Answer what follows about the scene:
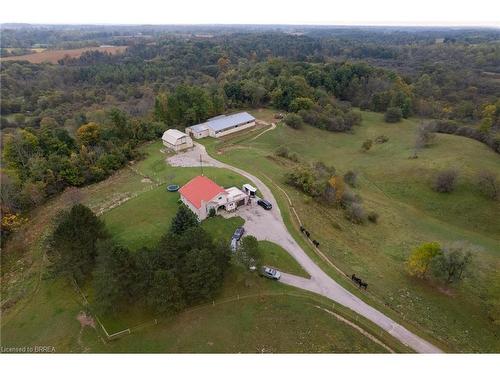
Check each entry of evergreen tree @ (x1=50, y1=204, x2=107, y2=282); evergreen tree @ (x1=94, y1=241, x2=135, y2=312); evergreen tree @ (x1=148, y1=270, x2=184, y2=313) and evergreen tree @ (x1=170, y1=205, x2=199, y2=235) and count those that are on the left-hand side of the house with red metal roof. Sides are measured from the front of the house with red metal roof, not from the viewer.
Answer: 0

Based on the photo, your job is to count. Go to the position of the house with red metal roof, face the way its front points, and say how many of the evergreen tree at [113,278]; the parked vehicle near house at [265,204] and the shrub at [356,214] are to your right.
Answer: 1

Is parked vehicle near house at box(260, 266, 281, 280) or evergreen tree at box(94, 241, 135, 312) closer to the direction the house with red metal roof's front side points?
the parked vehicle near house

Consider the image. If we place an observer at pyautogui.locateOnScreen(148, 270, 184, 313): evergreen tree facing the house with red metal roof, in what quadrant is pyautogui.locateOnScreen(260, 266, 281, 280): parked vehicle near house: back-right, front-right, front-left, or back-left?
front-right

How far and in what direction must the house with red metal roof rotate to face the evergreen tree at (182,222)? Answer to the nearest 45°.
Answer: approximately 90° to its right

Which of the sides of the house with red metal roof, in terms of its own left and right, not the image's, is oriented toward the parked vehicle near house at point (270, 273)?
front

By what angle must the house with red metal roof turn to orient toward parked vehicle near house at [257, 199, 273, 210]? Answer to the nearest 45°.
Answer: approximately 45° to its left

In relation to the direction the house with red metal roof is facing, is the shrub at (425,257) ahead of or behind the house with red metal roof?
ahead

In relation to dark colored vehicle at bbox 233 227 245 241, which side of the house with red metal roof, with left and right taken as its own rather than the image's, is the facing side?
front

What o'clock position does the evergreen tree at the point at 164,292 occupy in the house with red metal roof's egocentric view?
The evergreen tree is roughly at 2 o'clock from the house with red metal roof.

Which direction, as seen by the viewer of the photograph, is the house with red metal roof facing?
facing the viewer and to the right of the viewer

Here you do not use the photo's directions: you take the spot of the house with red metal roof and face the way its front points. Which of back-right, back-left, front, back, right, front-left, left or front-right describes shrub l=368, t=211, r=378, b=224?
front-left

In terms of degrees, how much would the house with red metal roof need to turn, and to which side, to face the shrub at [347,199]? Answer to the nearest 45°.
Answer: approximately 45° to its left

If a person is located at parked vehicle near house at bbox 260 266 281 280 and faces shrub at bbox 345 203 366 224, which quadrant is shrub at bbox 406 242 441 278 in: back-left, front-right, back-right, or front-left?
front-right
